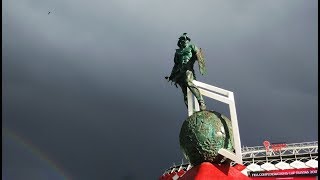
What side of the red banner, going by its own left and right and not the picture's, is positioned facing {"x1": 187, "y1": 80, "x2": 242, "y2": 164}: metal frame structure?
front

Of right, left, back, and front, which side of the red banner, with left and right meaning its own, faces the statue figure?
front

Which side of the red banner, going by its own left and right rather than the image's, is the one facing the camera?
front
